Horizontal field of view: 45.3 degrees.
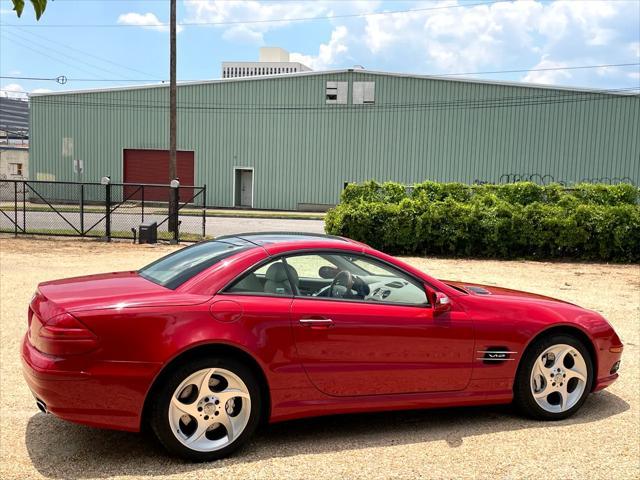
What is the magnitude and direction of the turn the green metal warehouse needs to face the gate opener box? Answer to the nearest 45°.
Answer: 0° — it already faces it

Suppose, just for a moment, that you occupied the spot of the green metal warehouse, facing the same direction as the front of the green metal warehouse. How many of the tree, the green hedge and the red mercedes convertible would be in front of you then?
3

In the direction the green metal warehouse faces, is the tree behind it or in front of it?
in front

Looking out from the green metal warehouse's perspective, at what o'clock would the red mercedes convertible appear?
The red mercedes convertible is roughly at 12 o'clock from the green metal warehouse.

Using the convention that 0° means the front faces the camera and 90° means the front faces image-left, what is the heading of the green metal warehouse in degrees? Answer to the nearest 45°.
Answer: approximately 0°

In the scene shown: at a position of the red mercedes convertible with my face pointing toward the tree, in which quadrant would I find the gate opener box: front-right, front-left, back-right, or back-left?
back-right
